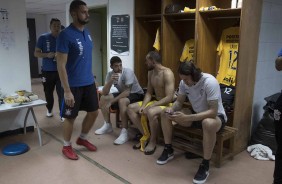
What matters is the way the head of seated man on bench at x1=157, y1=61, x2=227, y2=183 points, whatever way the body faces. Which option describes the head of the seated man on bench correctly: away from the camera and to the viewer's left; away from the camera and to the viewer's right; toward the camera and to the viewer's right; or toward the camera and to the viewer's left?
toward the camera and to the viewer's left

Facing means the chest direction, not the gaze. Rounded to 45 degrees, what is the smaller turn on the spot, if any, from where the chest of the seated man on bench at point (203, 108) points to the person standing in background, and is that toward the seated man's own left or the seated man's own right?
approximately 90° to the seated man's own right

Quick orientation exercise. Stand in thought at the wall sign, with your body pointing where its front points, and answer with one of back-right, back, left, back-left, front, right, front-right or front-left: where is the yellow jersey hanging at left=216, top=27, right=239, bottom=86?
front-left

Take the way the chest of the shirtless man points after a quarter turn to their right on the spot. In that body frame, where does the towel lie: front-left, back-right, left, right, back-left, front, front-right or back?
back-right

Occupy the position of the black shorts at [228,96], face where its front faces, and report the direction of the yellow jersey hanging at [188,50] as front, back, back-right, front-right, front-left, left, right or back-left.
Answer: right

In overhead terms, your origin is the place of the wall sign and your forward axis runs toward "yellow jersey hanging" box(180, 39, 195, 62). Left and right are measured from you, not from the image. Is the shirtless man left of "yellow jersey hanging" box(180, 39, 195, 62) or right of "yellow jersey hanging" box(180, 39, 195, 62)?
right

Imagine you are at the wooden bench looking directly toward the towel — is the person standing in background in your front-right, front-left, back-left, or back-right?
back-left

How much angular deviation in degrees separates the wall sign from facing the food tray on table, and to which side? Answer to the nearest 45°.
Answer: approximately 45° to its right

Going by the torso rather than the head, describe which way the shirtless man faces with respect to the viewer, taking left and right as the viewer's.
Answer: facing the viewer and to the left of the viewer

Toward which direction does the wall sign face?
toward the camera

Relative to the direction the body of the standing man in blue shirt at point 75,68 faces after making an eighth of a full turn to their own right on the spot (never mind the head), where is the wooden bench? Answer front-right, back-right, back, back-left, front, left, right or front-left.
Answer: left
